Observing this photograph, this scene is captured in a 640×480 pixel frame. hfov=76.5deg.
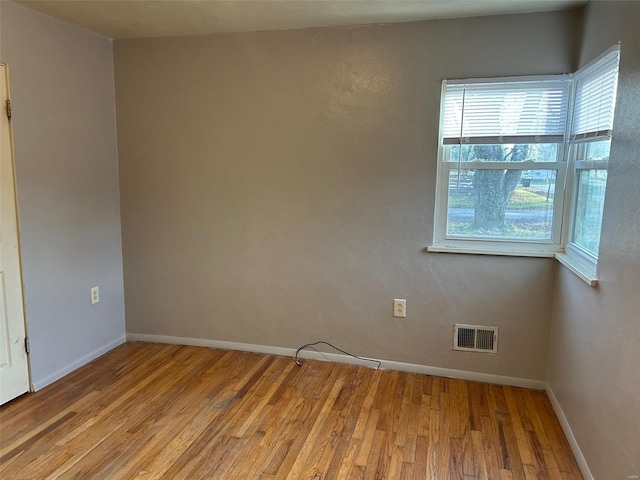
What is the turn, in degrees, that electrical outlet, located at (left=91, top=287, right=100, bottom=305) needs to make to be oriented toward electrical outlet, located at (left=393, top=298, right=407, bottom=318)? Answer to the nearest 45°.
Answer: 0° — it already faces it

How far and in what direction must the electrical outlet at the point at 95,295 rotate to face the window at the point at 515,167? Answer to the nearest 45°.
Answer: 0° — it already faces it

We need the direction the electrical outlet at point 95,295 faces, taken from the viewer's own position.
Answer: facing the viewer and to the right of the viewer

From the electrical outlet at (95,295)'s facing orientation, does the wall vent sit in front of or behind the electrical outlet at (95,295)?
in front

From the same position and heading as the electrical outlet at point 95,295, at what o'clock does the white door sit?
The white door is roughly at 3 o'clock from the electrical outlet.

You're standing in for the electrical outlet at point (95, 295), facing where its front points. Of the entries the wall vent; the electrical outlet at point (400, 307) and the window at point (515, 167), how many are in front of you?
3

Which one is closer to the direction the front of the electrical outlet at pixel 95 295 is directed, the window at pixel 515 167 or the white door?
the window

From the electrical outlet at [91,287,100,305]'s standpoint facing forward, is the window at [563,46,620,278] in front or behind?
in front
